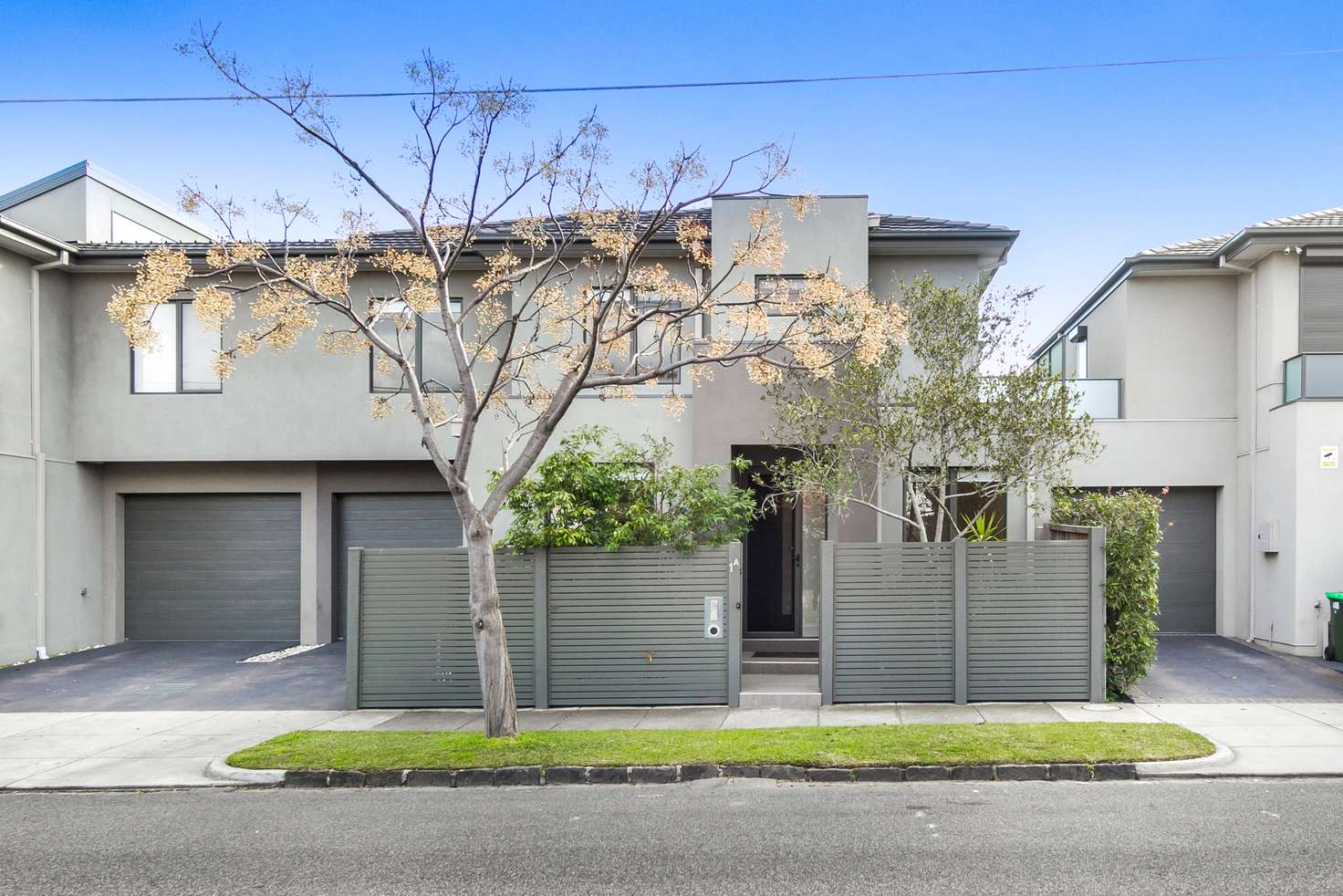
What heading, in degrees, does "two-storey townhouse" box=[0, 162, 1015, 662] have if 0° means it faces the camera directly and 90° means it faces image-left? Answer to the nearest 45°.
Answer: approximately 0°

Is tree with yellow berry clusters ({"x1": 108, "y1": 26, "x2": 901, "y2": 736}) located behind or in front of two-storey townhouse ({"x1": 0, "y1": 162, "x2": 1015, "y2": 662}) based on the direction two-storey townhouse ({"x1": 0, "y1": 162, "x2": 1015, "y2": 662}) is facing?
in front
